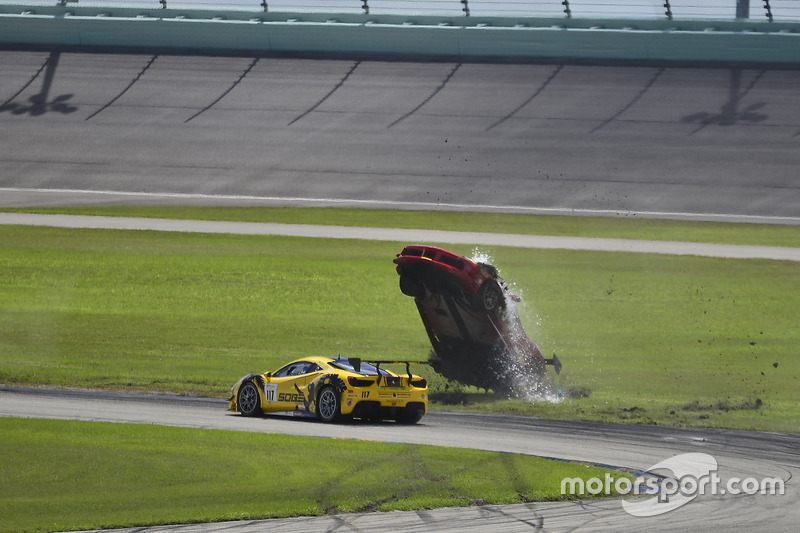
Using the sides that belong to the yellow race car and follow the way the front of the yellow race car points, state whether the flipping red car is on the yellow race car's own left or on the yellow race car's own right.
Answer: on the yellow race car's own right

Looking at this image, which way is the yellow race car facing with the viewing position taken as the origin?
facing away from the viewer and to the left of the viewer

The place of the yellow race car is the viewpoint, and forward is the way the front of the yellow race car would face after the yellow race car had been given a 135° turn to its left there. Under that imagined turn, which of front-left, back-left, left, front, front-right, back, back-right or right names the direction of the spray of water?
back-left
